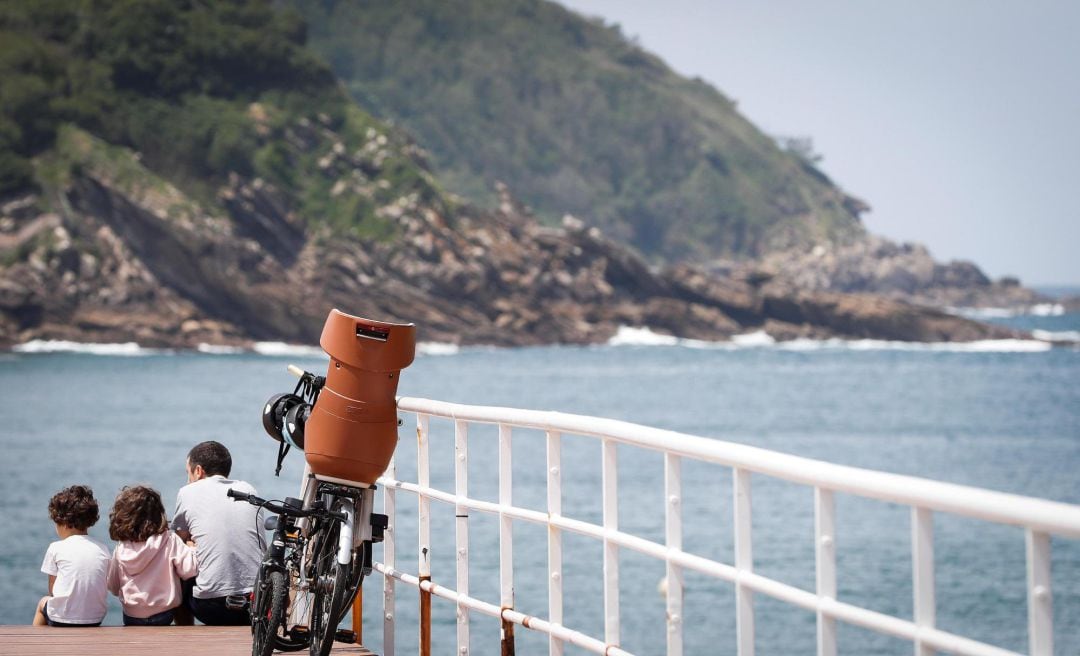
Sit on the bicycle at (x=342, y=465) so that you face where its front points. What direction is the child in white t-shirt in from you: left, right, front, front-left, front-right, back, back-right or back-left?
front-left

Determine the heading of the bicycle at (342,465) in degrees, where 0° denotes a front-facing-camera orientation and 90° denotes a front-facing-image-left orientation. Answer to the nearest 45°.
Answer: approximately 180°

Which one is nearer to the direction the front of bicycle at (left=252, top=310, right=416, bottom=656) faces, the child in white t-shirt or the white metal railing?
the child in white t-shirt

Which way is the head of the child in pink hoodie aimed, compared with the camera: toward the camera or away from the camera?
away from the camera

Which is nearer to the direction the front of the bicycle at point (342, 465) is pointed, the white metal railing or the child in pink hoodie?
the child in pink hoodie
